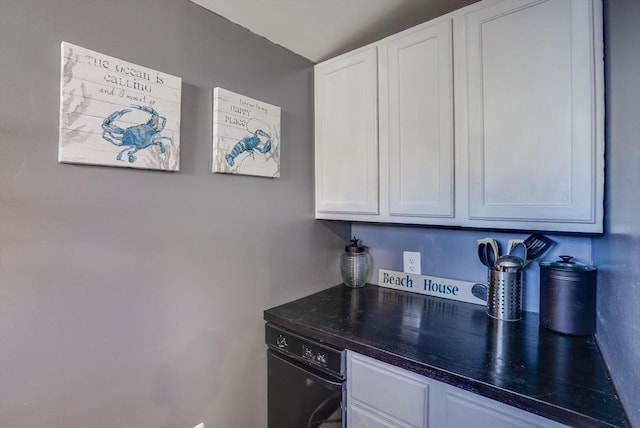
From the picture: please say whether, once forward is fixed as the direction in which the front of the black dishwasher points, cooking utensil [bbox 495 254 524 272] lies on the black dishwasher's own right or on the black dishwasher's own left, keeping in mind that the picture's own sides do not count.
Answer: on the black dishwasher's own left

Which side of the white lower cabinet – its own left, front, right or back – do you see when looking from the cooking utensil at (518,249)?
back

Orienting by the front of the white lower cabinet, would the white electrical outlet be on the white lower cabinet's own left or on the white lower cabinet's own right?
on the white lower cabinet's own right

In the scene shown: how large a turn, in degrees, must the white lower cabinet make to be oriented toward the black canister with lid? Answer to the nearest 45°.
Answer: approximately 180°

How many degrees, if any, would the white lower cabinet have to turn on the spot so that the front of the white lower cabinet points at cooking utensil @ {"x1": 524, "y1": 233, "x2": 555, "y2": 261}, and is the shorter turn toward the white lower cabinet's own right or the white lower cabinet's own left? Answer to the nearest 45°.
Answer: approximately 180°

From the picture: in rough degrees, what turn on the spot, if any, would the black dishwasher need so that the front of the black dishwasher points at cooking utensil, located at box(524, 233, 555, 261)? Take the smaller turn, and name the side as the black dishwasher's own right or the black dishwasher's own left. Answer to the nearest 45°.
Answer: approximately 135° to the black dishwasher's own left

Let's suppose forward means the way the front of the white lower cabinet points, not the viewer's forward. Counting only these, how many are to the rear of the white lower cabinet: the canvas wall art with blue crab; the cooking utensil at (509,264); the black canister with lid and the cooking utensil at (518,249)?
3

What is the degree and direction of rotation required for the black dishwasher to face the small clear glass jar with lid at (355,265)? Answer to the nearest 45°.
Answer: approximately 180°

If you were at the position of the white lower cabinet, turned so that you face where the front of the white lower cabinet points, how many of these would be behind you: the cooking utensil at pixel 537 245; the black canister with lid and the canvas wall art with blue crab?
2

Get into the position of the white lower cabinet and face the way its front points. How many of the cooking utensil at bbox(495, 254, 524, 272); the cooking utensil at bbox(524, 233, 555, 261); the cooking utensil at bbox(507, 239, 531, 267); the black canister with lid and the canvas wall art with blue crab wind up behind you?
4

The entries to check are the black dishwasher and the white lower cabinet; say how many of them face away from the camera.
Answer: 0

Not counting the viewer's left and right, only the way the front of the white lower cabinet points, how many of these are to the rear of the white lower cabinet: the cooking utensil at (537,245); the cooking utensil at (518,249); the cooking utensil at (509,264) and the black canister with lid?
4

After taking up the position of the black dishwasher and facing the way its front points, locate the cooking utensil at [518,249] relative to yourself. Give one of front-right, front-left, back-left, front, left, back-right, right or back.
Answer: back-left

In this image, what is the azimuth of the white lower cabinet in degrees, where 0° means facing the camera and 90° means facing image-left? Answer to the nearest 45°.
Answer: approximately 45°
